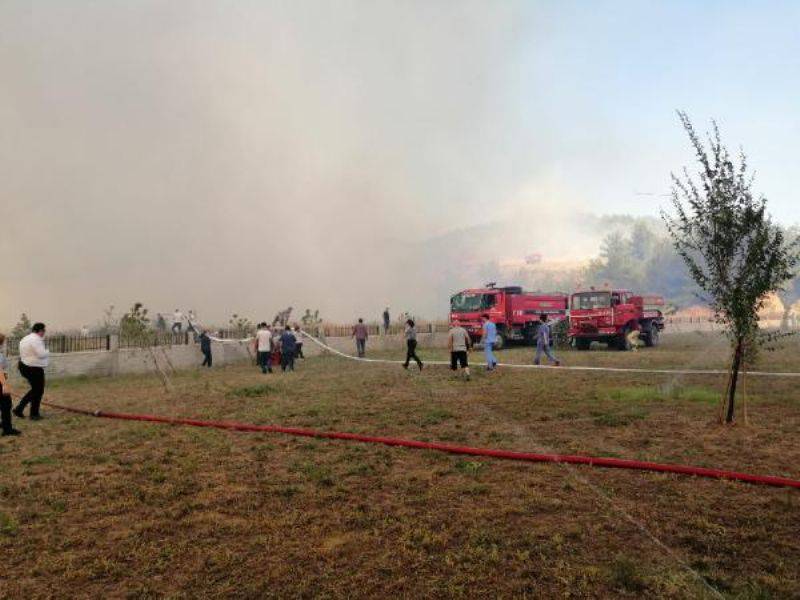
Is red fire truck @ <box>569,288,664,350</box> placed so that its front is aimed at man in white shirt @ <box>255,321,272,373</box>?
yes

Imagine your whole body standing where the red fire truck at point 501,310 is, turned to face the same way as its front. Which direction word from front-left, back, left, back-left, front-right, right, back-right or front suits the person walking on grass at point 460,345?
front-left

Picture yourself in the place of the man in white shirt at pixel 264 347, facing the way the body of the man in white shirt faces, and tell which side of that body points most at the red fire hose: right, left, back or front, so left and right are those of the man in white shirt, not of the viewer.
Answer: back

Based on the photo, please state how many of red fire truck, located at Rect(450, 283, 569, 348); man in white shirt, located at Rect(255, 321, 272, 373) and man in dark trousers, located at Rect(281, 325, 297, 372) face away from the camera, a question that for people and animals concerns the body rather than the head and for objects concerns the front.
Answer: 2

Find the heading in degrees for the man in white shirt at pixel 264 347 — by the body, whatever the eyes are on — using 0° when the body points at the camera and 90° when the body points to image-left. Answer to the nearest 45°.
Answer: approximately 180°

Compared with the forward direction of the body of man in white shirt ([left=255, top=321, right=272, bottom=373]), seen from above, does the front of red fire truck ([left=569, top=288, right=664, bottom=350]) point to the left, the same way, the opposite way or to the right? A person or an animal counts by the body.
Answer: to the left

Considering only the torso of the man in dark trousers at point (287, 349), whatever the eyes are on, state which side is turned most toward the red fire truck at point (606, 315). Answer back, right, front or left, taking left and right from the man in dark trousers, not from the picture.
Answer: right

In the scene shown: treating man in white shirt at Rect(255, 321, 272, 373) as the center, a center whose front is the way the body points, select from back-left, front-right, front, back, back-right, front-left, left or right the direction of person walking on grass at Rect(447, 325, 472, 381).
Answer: back-right

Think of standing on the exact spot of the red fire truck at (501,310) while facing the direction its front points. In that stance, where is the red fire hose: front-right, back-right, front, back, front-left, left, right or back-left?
front-left

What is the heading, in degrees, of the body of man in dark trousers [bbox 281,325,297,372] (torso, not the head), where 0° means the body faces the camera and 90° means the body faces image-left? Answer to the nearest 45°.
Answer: approximately 180°

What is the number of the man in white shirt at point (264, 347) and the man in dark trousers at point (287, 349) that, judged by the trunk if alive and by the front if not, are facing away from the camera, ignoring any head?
2

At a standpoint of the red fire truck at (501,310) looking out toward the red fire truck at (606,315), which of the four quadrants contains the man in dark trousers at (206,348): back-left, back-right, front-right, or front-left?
back-right

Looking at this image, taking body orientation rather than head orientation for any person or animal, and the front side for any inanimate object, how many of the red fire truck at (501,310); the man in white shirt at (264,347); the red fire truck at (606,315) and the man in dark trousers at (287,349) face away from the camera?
2

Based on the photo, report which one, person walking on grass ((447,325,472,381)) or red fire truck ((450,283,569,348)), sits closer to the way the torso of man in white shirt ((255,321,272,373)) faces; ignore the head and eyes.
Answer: the red fire truck

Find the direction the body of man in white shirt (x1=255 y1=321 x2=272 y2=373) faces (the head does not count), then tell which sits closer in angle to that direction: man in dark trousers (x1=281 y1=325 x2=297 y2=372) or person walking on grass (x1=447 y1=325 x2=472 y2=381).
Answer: the man in dark trousers

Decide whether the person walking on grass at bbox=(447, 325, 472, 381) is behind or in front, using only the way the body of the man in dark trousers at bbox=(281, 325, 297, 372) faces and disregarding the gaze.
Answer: behind

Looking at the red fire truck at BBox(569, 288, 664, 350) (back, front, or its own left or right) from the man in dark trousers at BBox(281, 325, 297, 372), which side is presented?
front

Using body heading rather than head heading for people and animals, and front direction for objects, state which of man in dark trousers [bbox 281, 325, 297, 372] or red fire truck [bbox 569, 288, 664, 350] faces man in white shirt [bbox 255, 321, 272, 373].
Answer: the red fire truck
